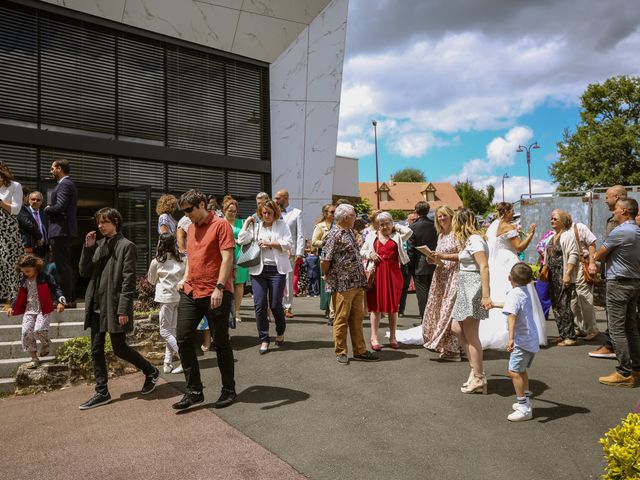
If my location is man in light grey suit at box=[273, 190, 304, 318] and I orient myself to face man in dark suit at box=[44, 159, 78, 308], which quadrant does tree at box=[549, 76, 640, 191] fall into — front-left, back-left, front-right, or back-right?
back-right

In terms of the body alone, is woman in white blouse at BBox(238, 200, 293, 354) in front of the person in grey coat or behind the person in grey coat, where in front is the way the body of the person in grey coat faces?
behind

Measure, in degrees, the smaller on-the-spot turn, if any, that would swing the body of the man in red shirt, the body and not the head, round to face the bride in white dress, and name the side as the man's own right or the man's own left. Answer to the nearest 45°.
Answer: approximately 135° to the man's own left

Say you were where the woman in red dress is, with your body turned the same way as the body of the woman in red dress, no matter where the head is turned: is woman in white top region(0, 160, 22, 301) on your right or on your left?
on your right

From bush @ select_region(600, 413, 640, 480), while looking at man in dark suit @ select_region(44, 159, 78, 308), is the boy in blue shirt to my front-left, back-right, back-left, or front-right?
front-right

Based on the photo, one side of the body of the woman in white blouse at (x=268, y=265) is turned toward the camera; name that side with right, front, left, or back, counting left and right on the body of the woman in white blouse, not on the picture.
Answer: front

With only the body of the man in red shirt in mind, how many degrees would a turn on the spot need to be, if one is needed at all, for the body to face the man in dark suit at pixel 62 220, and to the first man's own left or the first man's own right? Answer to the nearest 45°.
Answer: approximately 90° to the first man's own right

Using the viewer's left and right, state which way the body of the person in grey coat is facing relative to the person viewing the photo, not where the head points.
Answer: facing the viewer and to the left of the viewer

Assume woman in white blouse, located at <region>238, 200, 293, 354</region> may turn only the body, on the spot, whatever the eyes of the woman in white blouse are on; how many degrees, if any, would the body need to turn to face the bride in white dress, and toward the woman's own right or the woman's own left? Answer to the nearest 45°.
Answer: approximately 90° to the woman's own left

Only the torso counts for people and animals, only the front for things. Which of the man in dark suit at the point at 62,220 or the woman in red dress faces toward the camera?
the woman in red dress

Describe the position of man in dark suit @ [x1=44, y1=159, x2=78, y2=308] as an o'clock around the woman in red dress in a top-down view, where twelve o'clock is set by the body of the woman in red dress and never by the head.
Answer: The man in dark suit is roughly at 3 o'clock from the woman in red dress.

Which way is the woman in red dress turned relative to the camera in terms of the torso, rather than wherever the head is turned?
toward the camera

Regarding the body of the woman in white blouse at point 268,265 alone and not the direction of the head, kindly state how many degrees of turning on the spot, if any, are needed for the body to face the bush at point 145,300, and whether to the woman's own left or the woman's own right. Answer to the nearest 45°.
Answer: approximately 135° to the woman's own right

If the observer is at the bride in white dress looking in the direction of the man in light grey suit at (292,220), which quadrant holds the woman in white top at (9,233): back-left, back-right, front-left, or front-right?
front-left

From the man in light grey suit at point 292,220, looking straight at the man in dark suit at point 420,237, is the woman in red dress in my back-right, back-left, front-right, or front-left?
front-right
